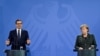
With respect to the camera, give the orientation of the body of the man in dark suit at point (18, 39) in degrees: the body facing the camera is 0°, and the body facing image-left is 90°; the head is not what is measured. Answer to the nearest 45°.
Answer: approximately 0°

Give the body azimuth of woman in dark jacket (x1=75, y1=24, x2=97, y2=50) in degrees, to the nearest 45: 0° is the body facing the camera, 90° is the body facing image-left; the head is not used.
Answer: approximately 0°
